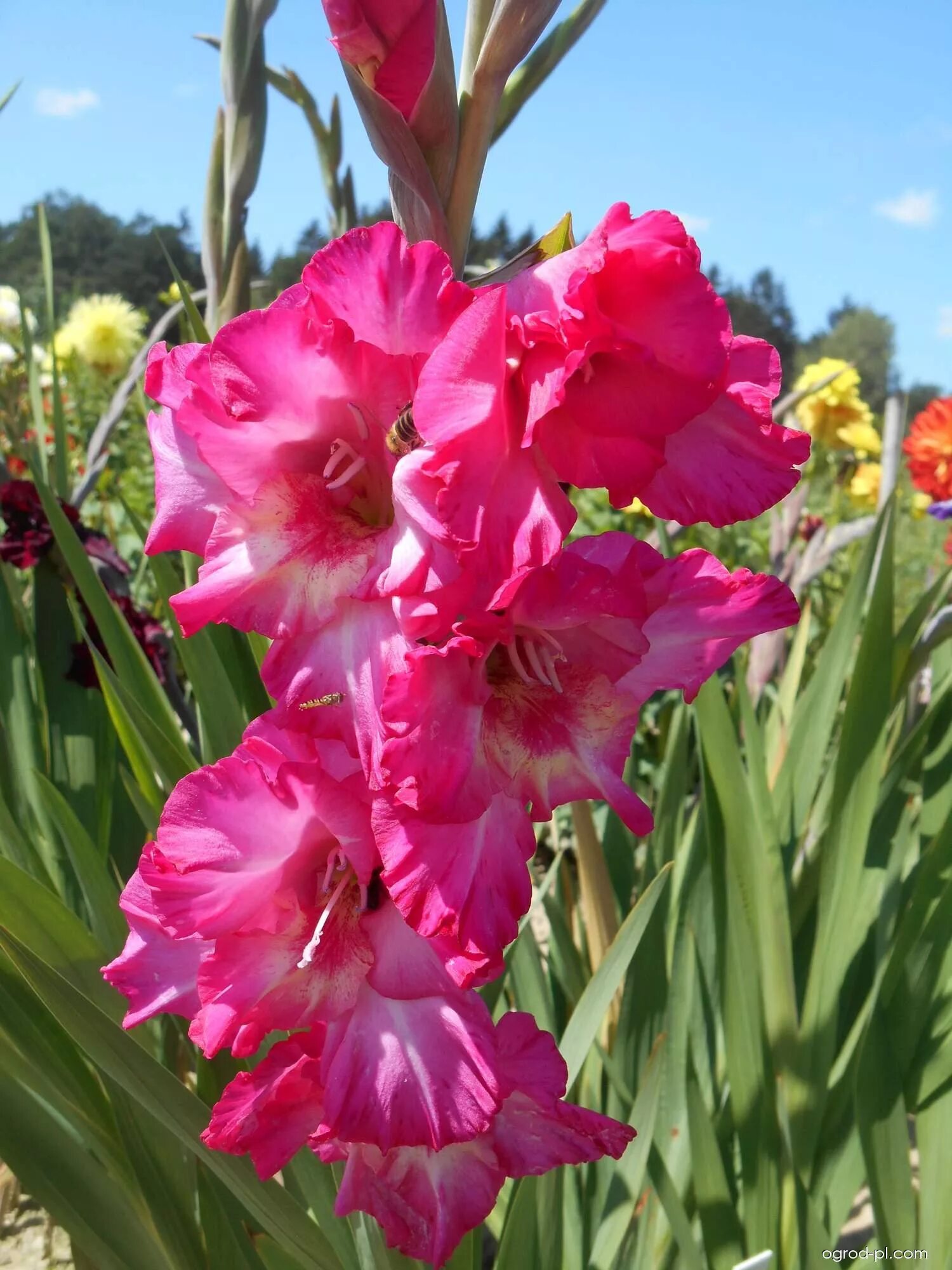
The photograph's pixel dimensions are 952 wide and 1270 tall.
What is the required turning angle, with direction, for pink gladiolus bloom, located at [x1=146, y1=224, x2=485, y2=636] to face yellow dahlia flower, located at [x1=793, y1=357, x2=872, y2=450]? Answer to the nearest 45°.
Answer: approximately 180°

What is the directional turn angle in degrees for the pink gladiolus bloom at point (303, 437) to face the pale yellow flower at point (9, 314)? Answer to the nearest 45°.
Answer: approximately 135° to its right

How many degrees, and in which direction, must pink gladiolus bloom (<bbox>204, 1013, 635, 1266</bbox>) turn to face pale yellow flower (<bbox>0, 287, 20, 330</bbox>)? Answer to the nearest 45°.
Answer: approximately 180°

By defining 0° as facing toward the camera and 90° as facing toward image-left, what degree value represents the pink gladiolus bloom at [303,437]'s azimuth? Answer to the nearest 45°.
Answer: approximately 45°

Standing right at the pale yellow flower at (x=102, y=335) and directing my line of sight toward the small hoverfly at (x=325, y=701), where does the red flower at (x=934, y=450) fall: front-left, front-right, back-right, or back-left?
front-left

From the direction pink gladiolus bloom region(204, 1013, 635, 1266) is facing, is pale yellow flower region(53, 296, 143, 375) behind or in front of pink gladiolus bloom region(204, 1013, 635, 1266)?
behind

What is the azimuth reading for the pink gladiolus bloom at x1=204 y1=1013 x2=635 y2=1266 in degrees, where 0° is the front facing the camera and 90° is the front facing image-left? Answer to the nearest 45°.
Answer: approximately 0°

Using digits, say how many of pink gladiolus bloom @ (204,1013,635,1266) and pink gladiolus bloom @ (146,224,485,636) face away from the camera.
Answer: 0
